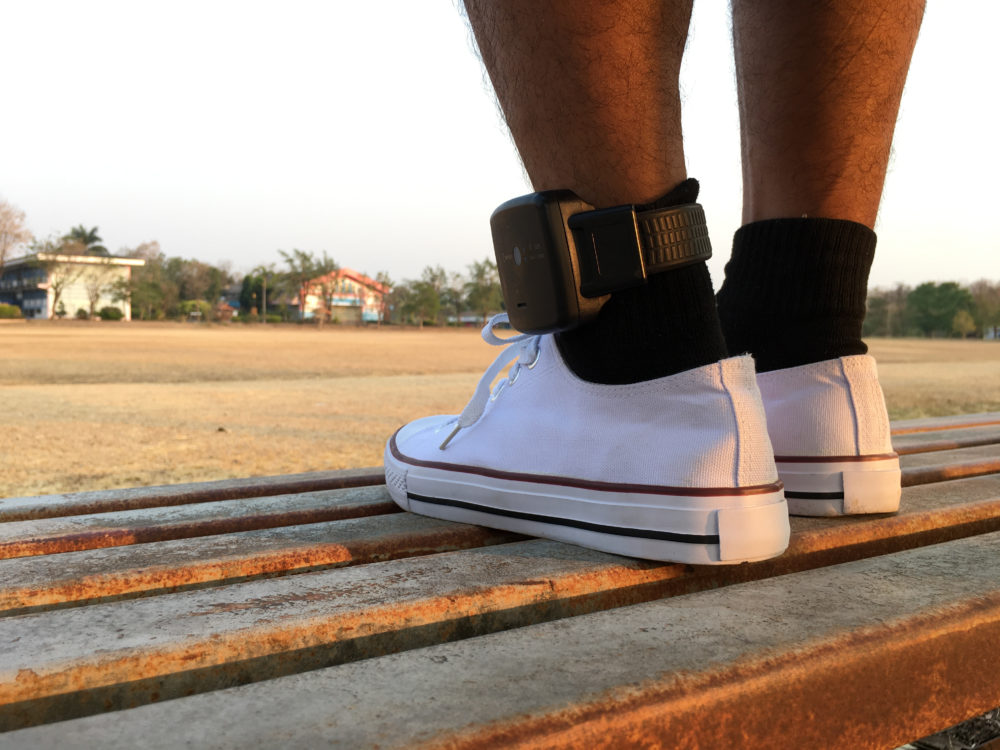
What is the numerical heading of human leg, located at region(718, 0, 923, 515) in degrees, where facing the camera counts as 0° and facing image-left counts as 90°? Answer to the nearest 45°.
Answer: approximately 135°

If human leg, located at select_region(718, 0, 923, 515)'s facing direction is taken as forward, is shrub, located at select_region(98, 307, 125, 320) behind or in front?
in front
